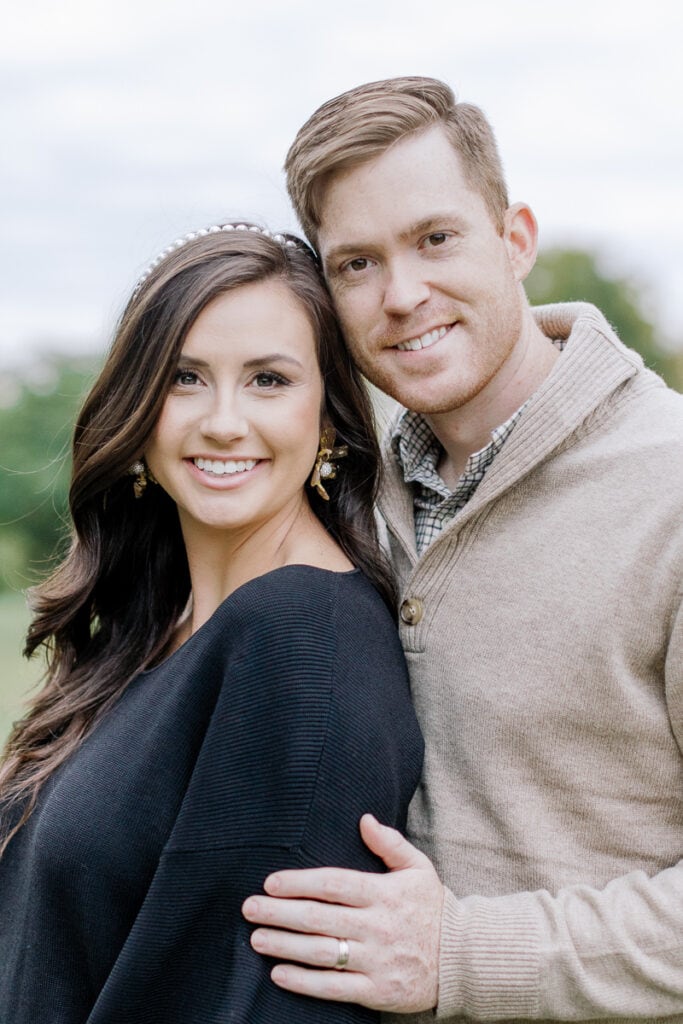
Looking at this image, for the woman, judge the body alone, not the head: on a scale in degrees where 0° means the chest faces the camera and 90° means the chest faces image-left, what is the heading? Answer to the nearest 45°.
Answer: approximately 45°

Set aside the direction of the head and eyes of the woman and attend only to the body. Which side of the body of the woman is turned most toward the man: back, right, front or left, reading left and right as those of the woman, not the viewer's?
left

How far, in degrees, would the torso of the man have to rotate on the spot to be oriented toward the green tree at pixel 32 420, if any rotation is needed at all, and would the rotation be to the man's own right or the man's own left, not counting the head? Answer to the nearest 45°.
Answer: approximately 135° to the man's own right

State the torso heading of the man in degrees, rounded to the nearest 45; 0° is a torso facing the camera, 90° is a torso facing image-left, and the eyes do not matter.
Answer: approximately 45°

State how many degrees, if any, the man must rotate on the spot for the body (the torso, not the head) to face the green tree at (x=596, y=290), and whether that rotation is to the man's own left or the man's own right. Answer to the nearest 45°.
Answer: approximately 135° to the man's own right

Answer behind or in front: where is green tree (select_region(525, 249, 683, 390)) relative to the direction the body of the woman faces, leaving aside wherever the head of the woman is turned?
behind

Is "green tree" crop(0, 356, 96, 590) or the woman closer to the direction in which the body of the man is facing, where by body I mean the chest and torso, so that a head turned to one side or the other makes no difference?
the woman

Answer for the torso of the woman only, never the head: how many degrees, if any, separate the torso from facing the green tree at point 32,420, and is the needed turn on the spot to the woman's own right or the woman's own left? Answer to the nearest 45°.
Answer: approximately 135° to the woman's own right
